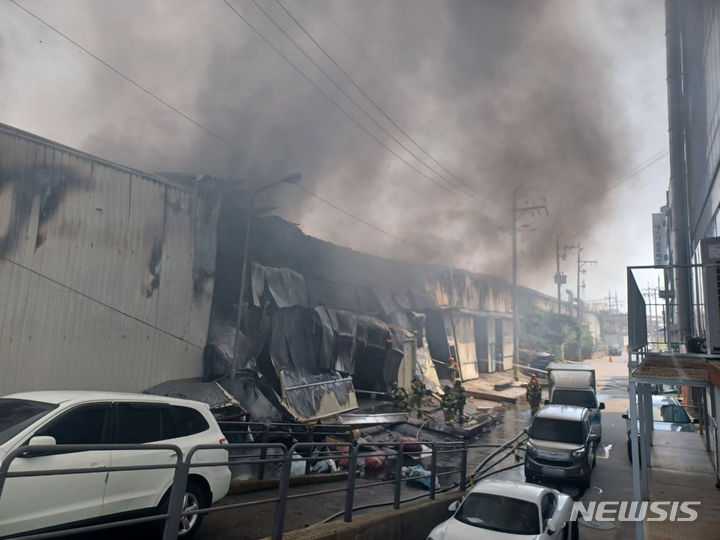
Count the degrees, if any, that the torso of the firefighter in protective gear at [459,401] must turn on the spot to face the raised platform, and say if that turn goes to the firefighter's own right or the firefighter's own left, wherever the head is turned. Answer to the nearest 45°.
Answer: approximately 90° to the firefighter's own left

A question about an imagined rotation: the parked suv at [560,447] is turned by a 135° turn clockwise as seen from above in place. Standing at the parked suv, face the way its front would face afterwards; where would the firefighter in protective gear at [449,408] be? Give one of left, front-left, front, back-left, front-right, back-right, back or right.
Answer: front

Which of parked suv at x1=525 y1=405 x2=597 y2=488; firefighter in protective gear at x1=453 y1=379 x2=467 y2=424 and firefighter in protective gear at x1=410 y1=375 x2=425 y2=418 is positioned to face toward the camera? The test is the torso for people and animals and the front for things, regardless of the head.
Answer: the parked suv

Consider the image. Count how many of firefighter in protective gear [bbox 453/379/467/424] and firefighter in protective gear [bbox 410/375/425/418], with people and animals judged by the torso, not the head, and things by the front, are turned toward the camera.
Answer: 0

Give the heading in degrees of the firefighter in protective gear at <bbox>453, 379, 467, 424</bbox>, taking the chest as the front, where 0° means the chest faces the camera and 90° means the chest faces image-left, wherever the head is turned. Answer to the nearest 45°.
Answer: approximately 90°

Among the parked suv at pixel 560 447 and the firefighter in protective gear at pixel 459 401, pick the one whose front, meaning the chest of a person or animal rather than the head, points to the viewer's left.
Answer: the firefighter in protective gear

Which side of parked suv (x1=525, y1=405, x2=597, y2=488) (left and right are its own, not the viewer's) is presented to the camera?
front

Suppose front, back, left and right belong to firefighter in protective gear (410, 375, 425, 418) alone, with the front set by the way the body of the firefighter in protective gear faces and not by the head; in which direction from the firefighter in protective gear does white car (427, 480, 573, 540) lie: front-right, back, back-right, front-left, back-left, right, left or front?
back

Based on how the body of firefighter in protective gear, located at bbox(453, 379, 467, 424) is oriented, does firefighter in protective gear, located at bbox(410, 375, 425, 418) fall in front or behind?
in front

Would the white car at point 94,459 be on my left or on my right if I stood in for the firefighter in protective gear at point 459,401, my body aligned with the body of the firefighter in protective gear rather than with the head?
on my left

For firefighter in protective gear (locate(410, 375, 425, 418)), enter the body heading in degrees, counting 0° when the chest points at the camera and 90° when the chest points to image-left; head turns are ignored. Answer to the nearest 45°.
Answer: approximately 90°

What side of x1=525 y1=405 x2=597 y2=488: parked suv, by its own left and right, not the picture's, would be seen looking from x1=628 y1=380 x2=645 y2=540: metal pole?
front
